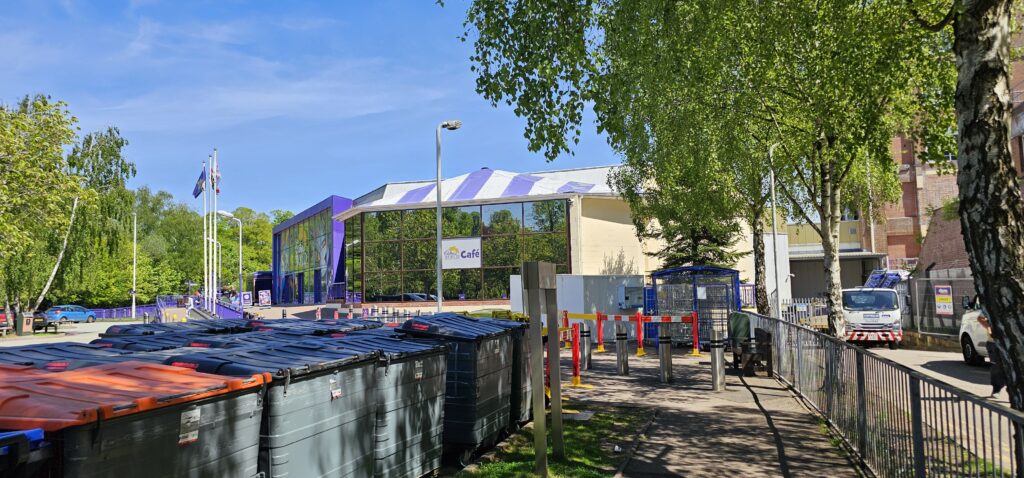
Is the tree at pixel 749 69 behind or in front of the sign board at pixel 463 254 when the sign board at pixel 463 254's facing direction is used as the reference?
in front

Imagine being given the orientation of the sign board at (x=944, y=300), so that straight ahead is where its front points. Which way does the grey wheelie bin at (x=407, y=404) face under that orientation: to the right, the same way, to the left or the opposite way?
to the left

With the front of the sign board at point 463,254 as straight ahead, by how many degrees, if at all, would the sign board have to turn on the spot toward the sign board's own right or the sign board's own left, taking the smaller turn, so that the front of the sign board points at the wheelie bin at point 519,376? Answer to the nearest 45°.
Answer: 0° — it already faces it

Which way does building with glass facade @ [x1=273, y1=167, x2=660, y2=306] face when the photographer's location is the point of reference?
facing the viewer and to the left of the viewer

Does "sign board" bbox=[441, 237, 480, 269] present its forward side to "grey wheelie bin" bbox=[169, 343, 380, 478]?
yes

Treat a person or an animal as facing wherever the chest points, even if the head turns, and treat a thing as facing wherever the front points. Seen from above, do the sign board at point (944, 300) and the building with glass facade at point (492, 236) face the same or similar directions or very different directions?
same or similar directions

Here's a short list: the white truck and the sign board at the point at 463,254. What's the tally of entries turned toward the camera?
2

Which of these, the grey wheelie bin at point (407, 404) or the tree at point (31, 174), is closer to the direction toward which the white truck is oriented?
the grey wheelie bin

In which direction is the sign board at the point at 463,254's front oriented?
toward the camera

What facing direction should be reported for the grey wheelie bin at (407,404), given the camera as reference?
facing the viewer and to the right of the viewer

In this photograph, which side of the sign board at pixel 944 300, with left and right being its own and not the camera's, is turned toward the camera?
front

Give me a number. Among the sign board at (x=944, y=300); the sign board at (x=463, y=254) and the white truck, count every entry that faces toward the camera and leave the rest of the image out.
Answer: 3
